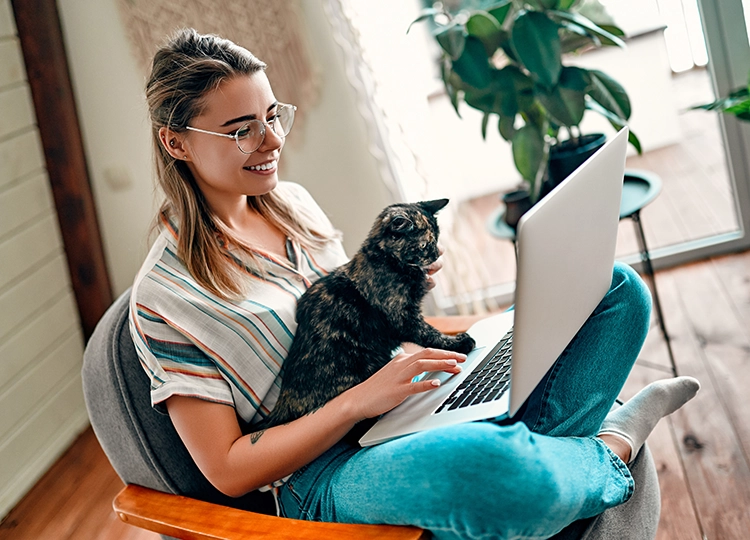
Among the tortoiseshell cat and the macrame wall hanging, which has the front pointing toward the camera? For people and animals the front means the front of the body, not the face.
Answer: the macrame wall hanging

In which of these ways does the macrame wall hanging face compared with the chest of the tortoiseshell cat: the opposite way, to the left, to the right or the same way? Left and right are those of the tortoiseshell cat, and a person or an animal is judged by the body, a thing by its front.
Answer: to the right

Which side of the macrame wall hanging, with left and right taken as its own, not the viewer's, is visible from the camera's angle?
front

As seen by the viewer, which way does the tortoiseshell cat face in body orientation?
to the viewer's right

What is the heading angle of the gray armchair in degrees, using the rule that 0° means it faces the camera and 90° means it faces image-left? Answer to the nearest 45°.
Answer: approximately 270°

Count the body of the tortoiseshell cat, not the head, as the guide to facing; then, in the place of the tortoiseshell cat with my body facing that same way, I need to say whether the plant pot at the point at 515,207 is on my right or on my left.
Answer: on my left

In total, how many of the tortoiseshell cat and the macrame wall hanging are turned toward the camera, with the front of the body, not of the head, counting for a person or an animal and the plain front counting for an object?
1

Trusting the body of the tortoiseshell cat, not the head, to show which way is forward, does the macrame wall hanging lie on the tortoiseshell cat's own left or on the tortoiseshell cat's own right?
on the tortoiseshell cat's own left

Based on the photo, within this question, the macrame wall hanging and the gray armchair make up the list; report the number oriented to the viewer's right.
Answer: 1

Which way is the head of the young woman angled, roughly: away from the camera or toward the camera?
toward the camera

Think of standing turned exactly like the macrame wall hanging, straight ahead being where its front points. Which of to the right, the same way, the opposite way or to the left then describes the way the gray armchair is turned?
to the left

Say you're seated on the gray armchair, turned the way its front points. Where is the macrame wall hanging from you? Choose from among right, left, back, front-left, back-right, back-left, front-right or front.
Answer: left

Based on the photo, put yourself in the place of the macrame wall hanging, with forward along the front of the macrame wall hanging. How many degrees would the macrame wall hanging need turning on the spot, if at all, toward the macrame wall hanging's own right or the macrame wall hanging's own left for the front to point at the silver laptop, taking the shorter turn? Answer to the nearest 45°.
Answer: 0° — it already faces it
